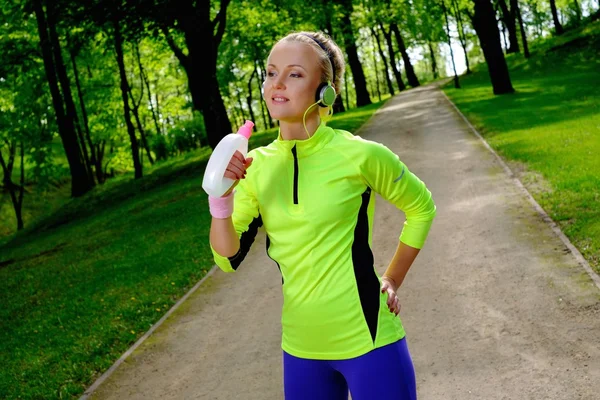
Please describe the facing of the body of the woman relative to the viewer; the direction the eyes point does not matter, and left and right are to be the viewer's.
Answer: facing the viewer and to the left of the viewer

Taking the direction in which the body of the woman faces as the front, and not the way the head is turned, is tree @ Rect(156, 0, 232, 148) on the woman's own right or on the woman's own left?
on the woman's own right

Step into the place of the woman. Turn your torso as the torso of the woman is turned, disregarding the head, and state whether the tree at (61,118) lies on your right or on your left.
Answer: on your right

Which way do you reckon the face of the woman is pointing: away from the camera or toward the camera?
toward the camera
